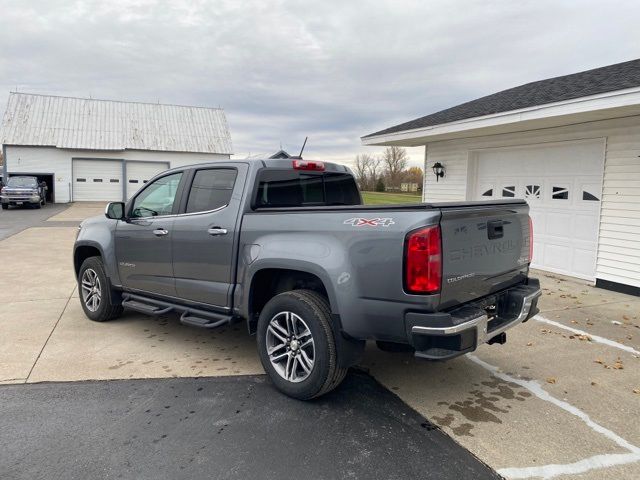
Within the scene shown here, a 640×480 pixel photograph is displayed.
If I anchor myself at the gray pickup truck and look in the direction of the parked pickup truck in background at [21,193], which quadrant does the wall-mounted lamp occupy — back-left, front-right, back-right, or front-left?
front-right

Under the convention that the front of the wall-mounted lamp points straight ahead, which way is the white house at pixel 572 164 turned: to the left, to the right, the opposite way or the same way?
the same way

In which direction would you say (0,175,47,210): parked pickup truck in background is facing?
toward the camera

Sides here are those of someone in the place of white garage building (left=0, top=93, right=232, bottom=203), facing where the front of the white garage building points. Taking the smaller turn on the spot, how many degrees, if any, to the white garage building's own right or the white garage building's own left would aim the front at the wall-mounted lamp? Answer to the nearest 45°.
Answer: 0° — it already faces it

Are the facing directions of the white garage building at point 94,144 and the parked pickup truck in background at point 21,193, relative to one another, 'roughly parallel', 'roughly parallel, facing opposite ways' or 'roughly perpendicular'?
roughly parallel

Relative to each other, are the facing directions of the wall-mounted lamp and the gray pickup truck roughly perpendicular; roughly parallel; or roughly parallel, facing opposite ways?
roughly perpendicular

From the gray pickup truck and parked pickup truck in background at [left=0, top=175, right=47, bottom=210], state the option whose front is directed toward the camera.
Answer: the parked pickup truck in background

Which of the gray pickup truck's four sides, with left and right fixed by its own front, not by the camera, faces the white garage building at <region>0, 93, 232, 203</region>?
front

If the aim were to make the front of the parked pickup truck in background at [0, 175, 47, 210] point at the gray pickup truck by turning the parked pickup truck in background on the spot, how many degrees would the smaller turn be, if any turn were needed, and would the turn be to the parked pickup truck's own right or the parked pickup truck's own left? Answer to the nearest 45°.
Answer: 0° — it already faces it

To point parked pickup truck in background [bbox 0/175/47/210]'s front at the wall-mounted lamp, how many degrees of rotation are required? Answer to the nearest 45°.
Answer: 0° — it already faces it

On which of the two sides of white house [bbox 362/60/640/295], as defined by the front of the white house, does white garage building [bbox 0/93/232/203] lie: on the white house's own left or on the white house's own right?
on the white house's own right

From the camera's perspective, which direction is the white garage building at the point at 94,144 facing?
toward the camera

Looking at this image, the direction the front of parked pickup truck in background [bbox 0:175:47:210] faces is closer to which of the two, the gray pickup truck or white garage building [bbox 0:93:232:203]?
the gray pickup truck

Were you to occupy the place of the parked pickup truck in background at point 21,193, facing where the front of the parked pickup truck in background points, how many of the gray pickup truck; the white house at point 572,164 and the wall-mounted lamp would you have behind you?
0

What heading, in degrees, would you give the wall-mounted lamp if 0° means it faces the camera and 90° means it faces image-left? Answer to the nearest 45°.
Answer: approximately 45°

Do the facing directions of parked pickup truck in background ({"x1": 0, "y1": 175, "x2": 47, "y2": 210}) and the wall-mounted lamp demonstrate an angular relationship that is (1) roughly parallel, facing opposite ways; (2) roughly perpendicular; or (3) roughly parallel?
roughly perpendicular

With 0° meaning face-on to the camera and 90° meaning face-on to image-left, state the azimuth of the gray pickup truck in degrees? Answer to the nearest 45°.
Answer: approximately 135°

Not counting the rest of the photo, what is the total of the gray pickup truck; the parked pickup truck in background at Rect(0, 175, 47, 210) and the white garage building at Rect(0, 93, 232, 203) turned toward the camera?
2
